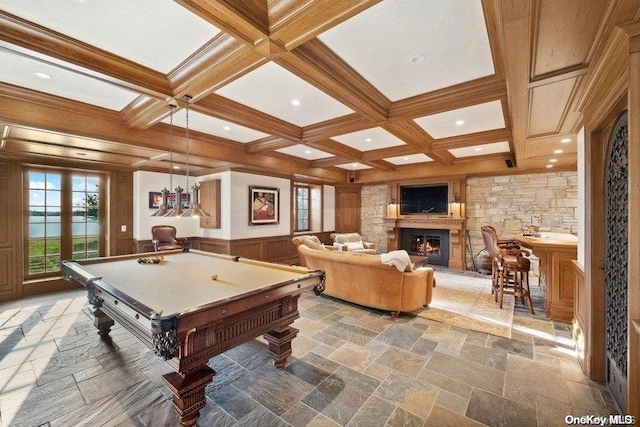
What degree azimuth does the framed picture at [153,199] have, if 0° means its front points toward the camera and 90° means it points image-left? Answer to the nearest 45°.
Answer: approximately 0°

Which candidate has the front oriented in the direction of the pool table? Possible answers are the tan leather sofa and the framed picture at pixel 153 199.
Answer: the framed picture

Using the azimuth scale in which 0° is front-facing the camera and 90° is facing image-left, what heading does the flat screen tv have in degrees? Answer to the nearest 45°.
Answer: approximately 0°

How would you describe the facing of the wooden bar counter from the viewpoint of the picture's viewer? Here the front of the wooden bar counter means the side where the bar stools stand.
facing to the left of the viewer

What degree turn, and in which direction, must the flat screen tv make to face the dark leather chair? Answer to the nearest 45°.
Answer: approximately 45° to its right

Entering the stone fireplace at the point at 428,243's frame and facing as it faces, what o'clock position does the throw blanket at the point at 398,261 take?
The throw blanket is roughly at 12 o'clock from the stone fireplace.

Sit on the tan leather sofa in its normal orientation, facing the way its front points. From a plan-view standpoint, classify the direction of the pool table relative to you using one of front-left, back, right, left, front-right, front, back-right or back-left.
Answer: back

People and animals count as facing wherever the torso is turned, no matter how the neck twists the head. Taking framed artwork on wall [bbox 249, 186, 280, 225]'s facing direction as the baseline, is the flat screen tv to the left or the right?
on its left

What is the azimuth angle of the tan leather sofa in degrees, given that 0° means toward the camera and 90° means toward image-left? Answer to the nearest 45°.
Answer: approximately 225°
